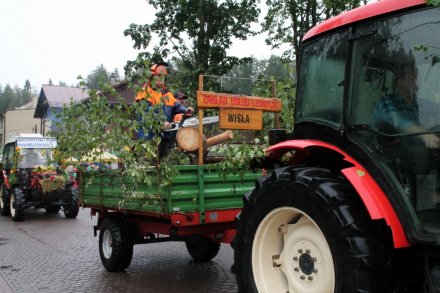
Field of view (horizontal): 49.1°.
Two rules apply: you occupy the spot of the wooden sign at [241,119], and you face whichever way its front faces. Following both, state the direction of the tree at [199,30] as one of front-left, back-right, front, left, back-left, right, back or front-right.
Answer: back

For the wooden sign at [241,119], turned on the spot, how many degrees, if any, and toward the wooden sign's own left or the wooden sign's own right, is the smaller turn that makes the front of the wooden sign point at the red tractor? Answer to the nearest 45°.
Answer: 0° — it already faces it

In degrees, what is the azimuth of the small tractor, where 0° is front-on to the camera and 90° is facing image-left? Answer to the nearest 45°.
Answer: approximately 315°

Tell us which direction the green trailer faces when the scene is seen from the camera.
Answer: facing the viewer and to the right of the viewer

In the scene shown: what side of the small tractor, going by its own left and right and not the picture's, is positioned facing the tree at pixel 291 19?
left

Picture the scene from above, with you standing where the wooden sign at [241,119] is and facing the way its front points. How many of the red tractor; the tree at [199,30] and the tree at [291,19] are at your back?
2

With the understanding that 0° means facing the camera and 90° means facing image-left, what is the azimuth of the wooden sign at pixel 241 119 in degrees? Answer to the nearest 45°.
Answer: approximately 0°

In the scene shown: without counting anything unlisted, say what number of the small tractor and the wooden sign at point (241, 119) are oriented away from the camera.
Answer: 0

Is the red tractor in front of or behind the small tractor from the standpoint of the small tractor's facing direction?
in front

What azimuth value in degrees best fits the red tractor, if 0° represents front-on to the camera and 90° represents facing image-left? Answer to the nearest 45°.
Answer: approximately 315°
